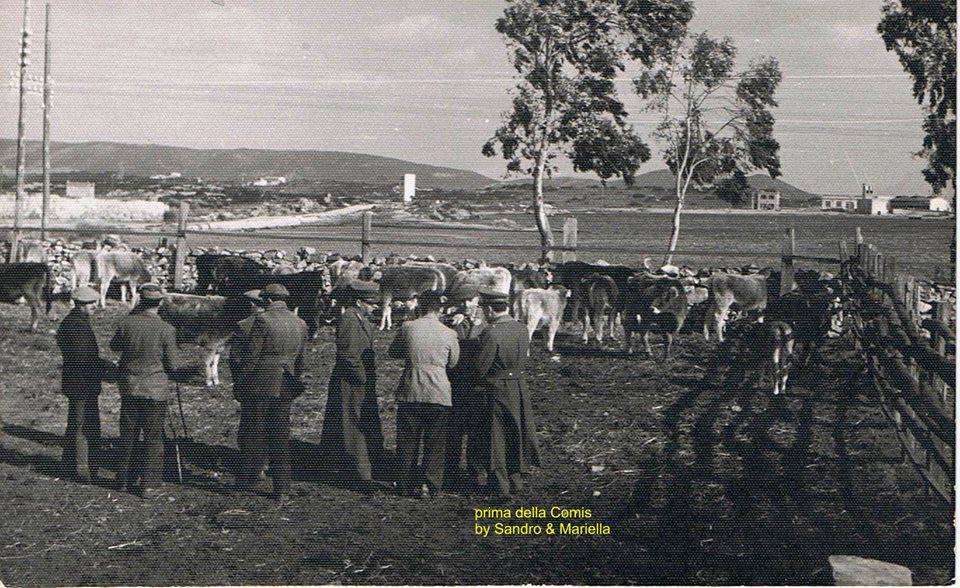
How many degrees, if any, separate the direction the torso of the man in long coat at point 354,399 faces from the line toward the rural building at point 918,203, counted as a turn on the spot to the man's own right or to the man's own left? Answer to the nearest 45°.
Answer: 0° — they already face it

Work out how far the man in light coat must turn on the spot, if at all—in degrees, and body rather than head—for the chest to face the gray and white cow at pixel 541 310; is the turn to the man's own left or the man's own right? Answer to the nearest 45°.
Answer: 0° — they already face it

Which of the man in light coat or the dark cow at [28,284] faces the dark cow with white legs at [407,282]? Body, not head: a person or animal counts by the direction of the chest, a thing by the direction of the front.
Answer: the man in light coat

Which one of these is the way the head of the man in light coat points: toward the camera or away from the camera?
away from the camera

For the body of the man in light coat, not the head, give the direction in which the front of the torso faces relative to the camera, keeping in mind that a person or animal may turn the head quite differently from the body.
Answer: away from the camera

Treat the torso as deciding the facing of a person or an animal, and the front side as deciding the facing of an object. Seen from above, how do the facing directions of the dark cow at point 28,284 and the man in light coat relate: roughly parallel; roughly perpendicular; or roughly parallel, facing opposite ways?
roughly perpendicular

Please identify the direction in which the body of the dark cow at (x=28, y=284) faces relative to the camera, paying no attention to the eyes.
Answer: to the viewer's left
